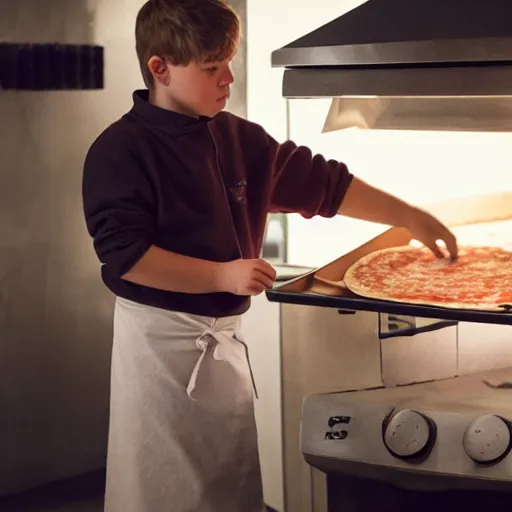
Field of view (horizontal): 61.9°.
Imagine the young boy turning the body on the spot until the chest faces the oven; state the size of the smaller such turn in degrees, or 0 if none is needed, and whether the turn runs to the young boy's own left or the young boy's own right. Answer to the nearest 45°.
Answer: approximately 45° to the young boy's own left

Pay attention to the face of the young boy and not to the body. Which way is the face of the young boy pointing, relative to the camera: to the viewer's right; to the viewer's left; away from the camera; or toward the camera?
to the viewer's right

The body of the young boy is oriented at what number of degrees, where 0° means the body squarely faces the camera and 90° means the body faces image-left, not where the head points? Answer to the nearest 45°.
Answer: approximately 315°

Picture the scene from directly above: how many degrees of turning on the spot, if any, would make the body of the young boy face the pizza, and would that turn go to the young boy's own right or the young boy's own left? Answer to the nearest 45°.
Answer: approximately 45° to the young boy's own left

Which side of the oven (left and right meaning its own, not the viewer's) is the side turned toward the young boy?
right
